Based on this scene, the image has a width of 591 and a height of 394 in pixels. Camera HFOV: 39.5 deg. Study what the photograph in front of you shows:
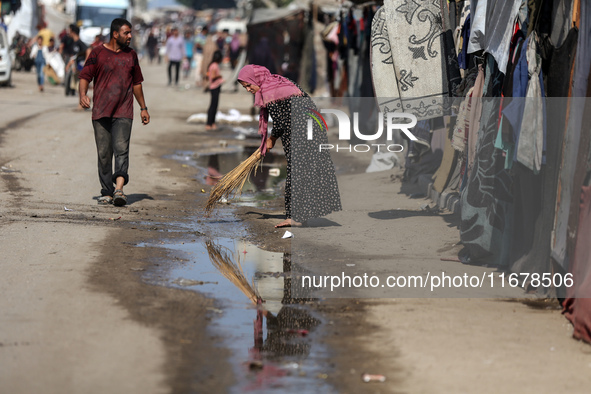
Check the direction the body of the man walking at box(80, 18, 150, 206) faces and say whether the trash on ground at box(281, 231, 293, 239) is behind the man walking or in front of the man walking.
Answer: in front

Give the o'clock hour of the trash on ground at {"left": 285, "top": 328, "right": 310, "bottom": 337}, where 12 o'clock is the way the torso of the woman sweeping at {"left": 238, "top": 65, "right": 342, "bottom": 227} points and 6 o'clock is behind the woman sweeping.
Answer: The trash on ground is roughly at 9 o'clock from the woman sweeping.

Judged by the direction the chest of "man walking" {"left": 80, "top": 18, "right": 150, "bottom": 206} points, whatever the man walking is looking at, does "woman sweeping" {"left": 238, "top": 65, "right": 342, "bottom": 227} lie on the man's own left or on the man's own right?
on the man's own left

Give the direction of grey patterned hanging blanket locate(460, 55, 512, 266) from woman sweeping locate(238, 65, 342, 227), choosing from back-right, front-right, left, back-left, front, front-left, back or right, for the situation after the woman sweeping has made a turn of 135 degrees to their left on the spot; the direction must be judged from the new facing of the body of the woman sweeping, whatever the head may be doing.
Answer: front

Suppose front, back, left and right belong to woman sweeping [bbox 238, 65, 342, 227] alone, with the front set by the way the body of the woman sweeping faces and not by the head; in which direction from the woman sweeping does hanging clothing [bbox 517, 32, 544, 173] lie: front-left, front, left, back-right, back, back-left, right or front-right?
back-left

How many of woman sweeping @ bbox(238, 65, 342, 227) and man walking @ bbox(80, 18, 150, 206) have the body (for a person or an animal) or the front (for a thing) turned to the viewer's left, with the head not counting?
1

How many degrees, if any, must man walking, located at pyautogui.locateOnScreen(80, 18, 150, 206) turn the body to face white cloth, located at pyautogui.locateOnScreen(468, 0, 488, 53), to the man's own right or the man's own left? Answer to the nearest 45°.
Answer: approximately 45° to the man's own left

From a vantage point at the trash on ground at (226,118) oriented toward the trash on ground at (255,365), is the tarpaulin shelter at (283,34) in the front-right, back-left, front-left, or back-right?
back-left

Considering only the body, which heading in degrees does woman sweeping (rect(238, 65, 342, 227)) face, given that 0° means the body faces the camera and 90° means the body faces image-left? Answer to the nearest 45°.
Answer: approximately 90°

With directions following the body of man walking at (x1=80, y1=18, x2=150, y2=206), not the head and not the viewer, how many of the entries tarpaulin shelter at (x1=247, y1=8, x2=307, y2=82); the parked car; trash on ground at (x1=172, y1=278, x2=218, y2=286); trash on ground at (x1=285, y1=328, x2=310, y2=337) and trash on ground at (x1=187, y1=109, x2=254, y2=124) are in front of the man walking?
2

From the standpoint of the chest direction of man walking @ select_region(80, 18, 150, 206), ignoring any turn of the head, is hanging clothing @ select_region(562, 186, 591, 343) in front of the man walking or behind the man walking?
in front

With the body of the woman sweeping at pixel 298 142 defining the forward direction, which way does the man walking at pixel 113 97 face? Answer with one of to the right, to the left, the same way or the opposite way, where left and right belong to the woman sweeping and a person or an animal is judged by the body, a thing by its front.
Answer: to the left

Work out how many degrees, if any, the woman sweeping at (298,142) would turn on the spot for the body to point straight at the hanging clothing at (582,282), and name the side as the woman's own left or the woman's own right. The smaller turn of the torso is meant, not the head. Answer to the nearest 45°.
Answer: approximately 135° to the woman's own left
